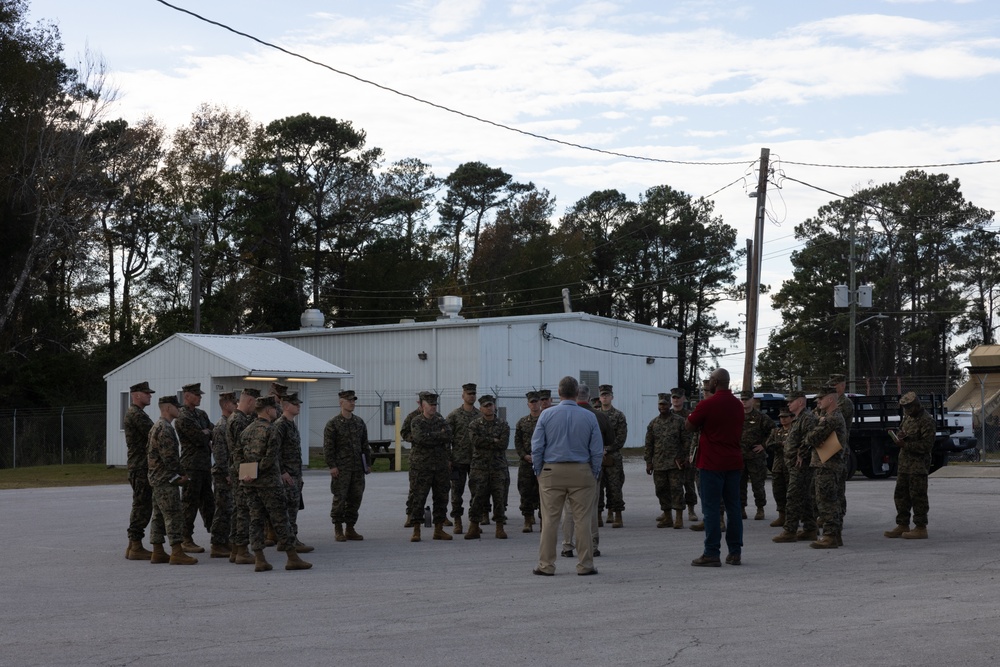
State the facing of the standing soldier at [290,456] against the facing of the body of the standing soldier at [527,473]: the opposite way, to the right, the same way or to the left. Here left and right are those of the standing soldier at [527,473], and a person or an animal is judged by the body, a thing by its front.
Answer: to the left

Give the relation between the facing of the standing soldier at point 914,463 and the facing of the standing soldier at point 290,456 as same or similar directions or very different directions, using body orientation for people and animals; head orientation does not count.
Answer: very different directions

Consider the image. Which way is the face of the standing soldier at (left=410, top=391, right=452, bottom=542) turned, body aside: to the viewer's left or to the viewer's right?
to the viewer's right

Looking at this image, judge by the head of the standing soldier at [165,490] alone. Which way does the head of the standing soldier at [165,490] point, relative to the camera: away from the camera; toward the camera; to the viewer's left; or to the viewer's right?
to the viewer's right

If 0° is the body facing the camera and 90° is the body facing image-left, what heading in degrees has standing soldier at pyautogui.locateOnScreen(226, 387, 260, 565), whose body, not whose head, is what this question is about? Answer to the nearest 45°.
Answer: approximately 270°

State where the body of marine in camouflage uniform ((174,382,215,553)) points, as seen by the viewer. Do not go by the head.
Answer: to the viewer's right

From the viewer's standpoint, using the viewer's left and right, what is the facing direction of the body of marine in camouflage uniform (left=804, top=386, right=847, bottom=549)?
facing to the left of the viewer

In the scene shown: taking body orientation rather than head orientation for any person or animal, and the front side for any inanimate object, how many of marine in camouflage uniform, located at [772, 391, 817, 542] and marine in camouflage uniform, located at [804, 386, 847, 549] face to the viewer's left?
2

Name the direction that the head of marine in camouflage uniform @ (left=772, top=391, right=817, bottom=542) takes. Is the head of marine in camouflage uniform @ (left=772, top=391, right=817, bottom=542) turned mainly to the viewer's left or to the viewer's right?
to the viewer's left

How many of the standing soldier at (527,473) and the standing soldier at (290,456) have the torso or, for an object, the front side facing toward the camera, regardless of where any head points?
1

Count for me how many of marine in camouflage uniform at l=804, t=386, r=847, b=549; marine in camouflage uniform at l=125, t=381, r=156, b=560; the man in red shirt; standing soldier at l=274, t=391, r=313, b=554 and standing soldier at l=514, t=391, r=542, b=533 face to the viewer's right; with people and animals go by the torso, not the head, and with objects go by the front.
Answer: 2
